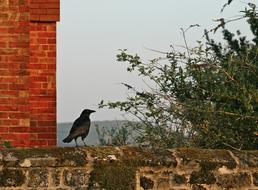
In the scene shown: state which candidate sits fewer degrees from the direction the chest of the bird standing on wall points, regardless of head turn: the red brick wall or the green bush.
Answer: the green bush

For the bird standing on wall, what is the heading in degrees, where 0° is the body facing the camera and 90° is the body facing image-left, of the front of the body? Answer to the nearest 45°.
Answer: approximately 270°

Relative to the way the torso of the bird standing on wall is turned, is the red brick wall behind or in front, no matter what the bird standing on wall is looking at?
behind
